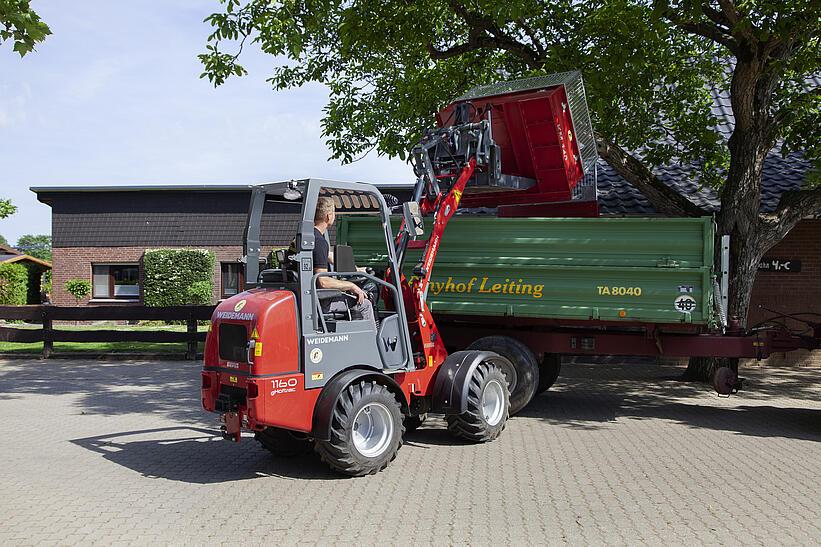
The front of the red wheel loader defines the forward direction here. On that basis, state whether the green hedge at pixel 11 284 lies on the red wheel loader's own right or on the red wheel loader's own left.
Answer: on the red wheel loader's own left

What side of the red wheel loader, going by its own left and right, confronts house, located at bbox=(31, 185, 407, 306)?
left

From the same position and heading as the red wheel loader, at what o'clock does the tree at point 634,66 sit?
The tree is roughly at 12 o'clock from the red wheel loader.

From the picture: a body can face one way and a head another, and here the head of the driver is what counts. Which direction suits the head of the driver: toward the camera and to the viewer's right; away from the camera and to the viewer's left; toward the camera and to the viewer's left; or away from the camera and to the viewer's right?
away from the camera and to the viewer's right

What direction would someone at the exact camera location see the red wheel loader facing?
facing away from the viewer and to the right of the viewer

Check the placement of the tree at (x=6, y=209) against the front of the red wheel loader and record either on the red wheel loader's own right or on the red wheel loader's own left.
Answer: on the red wheel loader's own left

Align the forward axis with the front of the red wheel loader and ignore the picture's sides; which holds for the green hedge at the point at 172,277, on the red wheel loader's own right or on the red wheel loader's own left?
on the red wheel loader's own left

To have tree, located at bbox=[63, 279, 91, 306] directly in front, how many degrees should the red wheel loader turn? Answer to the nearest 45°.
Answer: approximately 90° to its left
